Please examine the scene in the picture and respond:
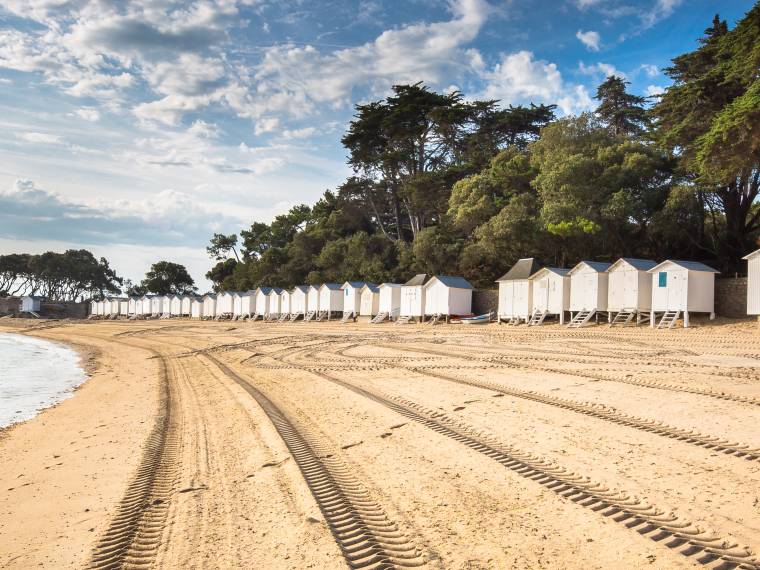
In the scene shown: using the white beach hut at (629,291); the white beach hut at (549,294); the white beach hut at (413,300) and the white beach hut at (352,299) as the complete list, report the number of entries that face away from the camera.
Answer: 0

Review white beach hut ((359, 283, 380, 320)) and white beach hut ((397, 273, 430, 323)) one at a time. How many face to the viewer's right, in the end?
0

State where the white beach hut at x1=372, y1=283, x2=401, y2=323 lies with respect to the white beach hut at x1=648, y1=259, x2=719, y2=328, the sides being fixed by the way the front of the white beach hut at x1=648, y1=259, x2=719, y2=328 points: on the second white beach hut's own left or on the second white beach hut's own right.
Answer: on the second white beach hut's own right

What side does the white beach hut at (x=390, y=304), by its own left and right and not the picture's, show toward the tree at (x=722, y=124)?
left

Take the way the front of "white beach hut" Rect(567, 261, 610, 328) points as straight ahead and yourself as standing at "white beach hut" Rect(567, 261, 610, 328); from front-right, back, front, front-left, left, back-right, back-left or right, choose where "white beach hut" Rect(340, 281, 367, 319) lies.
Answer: right

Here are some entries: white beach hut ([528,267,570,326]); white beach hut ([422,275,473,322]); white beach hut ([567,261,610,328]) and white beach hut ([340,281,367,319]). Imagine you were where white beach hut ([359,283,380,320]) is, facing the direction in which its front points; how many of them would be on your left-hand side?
3

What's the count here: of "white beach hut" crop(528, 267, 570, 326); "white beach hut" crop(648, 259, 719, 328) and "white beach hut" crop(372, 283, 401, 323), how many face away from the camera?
0

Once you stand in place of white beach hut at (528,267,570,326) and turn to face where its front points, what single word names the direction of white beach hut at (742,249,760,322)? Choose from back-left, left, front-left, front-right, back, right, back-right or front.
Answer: left

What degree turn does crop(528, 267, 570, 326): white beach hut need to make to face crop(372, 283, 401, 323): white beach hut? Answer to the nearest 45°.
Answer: approximately 90° to its right

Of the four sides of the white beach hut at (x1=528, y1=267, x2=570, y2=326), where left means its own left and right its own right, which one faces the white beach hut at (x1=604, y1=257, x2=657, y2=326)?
left

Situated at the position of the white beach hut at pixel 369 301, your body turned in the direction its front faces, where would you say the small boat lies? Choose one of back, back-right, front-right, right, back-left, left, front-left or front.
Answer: left

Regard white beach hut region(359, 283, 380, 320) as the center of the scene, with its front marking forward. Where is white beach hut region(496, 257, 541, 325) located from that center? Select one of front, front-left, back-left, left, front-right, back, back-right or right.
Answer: left

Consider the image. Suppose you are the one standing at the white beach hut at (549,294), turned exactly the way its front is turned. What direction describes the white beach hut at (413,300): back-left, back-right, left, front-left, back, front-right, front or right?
right

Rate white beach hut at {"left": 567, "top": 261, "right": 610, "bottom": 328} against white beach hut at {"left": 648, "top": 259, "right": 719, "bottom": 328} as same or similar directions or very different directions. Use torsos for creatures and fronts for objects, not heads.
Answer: same or similar directions

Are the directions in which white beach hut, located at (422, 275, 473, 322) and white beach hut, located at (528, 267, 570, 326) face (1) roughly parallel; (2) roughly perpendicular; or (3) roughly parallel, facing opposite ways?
roughly parallel

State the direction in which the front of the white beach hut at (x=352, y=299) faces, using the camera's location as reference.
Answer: facing the viewer and to the left of the viewer

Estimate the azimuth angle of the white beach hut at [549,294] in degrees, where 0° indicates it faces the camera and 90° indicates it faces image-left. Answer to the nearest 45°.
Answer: approximately 45°
